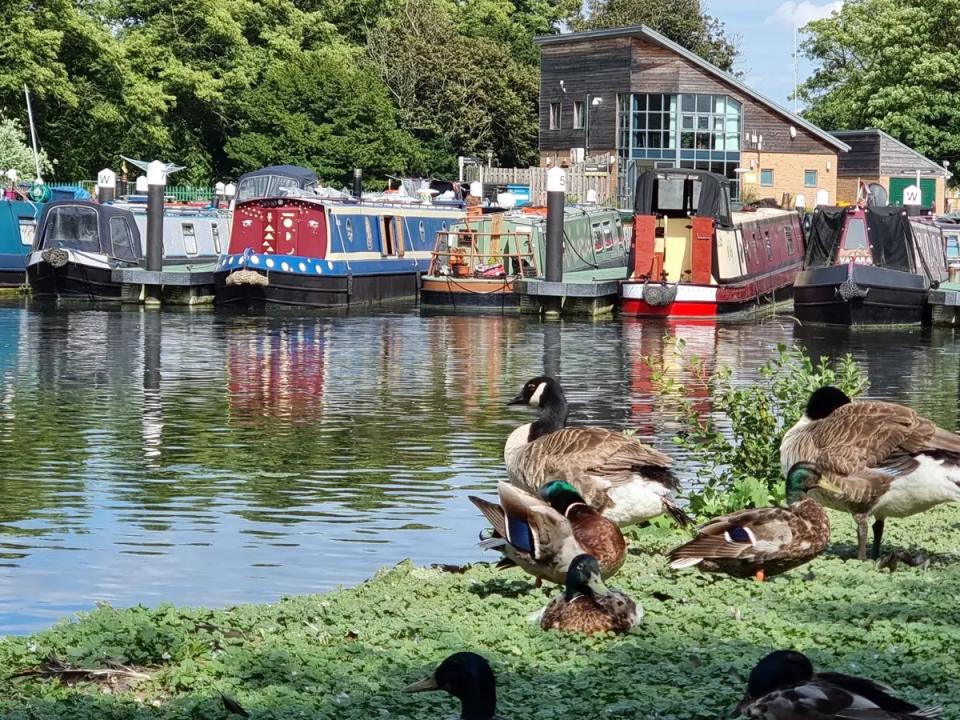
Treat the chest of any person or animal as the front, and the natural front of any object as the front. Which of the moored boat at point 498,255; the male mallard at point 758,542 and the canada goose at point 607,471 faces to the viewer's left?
the canada goose

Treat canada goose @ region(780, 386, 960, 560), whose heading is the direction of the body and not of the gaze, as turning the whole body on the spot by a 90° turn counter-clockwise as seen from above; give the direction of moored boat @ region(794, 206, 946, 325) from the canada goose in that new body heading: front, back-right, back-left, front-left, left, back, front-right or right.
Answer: back

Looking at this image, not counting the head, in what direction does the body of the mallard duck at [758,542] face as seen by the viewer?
to the viewer's right

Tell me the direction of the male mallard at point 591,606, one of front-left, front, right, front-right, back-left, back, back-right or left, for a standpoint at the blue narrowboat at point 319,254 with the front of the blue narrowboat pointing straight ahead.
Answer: front-left

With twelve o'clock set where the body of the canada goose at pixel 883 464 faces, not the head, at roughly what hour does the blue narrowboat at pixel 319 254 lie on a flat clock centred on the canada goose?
The blue narrowboat is roughly at 2 o'clock from the canada goose.

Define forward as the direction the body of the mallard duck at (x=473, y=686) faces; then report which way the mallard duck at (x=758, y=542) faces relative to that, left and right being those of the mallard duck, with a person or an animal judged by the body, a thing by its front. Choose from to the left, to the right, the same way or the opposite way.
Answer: the opposite way

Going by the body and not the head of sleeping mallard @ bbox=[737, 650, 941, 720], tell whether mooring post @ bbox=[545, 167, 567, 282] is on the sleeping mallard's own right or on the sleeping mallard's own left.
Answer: on the sleeping mallard's own right

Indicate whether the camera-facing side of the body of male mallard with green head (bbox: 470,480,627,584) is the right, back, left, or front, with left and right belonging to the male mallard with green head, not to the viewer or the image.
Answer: right

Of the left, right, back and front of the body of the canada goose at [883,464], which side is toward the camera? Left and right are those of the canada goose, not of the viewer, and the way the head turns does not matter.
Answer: left

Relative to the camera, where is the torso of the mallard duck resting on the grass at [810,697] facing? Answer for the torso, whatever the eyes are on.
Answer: to the viewer's left

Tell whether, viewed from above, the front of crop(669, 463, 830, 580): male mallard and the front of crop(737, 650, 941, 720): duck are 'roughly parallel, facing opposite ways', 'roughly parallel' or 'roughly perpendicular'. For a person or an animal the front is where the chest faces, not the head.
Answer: roughly parallel, facing opposite ways

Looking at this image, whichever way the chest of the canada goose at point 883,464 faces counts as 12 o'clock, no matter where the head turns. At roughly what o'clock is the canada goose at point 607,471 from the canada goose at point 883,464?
the canada goose at point 607,471 is roughly at 12 o'clock from the canada goose at point 883,464.

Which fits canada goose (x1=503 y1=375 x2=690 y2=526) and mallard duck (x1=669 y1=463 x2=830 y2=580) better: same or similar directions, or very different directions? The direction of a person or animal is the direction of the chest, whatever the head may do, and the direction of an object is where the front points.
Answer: very different directions
